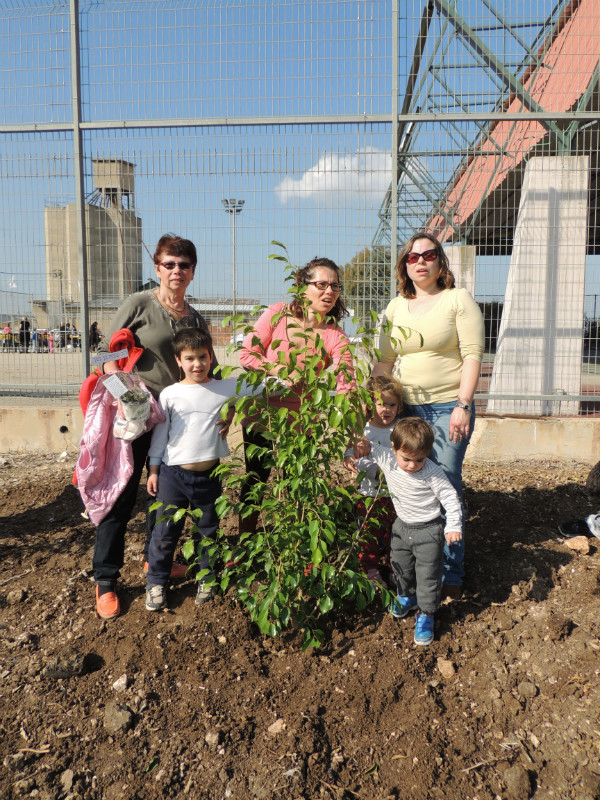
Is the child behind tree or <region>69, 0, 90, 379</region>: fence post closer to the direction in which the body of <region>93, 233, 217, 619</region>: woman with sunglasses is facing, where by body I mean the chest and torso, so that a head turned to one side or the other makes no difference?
the child behind tree

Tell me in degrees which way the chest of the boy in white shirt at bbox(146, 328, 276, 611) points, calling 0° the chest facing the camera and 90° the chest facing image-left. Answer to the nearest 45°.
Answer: approximately 0°

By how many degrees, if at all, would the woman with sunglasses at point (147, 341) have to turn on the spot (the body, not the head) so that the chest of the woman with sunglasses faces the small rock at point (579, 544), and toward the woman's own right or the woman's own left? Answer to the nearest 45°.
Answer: approximately 90° to the woman's own left

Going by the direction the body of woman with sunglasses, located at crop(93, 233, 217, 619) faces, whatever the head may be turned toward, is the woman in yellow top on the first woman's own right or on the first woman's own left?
on the first woman's own left

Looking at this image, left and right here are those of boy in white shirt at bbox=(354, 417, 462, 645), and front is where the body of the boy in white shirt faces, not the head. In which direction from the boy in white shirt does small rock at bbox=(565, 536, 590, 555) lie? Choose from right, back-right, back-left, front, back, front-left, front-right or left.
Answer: back-left

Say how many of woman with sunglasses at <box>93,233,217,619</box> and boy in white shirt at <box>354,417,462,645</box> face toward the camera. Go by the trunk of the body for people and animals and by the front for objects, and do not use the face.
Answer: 2

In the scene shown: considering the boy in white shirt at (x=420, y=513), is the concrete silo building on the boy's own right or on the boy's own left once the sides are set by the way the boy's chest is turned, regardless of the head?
on the boy's own right

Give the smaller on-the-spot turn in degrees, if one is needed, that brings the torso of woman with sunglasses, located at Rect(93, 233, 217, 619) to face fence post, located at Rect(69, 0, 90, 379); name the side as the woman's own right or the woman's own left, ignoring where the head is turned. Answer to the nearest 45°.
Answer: approximately 180°

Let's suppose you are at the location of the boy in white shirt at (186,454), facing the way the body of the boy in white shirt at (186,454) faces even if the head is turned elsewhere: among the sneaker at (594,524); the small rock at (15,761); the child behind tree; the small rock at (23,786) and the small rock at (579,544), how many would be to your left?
3

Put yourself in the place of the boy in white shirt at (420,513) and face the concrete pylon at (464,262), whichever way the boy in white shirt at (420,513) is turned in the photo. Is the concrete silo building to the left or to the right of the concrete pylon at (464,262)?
left
